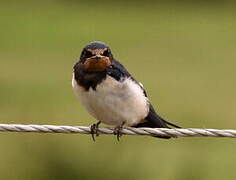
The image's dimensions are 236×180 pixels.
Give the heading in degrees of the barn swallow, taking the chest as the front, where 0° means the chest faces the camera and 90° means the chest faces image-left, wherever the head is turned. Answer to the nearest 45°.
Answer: approximately 45°
